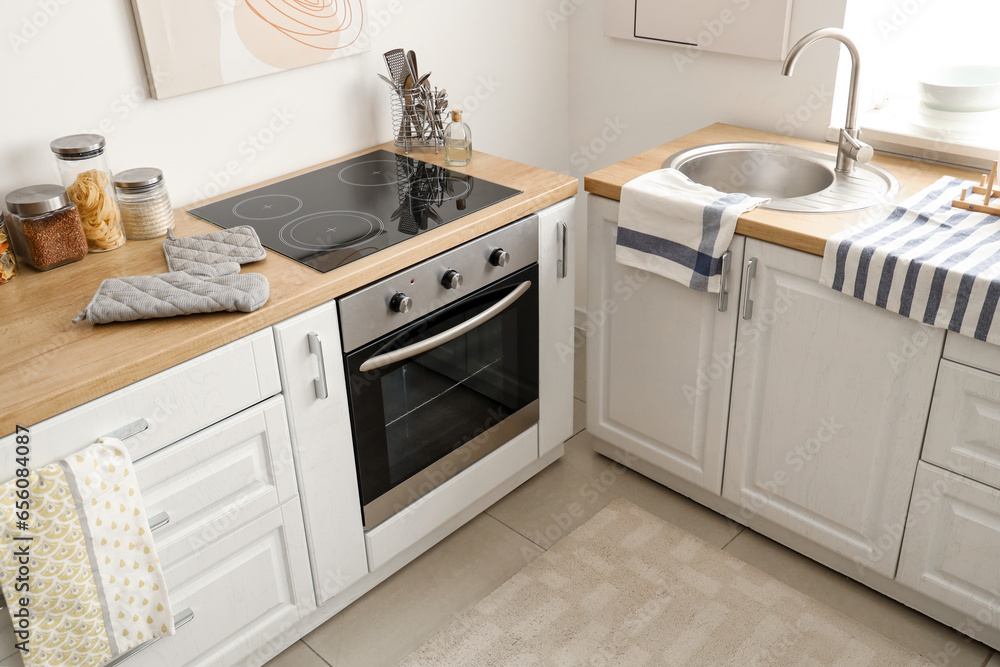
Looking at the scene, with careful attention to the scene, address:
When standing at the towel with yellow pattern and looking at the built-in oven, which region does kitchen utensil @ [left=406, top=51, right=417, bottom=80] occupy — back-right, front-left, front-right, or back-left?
front-left

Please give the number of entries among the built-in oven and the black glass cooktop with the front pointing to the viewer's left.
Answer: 0

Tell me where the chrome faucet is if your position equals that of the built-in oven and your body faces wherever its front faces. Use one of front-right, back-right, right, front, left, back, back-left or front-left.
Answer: front-left

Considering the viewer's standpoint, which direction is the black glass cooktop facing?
facing the viewer and to the right of the viewer

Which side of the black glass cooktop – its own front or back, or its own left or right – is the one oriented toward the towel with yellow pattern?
right

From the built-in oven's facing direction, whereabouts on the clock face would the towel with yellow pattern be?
The towel with yellow pattern is roughly at 3 o'clock from the built-in oven.

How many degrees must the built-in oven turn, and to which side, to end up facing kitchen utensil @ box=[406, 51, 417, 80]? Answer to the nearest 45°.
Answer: approximately 135° to its left

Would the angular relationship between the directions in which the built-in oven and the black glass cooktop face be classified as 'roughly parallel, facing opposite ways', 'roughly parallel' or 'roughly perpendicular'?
roughly parallel

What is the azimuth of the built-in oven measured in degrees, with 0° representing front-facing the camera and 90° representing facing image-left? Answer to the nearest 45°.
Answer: approximately 315°

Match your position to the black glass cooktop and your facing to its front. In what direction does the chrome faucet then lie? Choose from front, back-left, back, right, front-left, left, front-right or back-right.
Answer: front-left

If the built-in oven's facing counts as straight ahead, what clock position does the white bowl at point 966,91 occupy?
The white bowl is roughly at 10 o'clock from the built-in oven.

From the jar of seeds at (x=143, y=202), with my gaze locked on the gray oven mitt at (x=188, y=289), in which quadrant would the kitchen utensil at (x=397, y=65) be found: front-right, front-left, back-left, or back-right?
back-left
